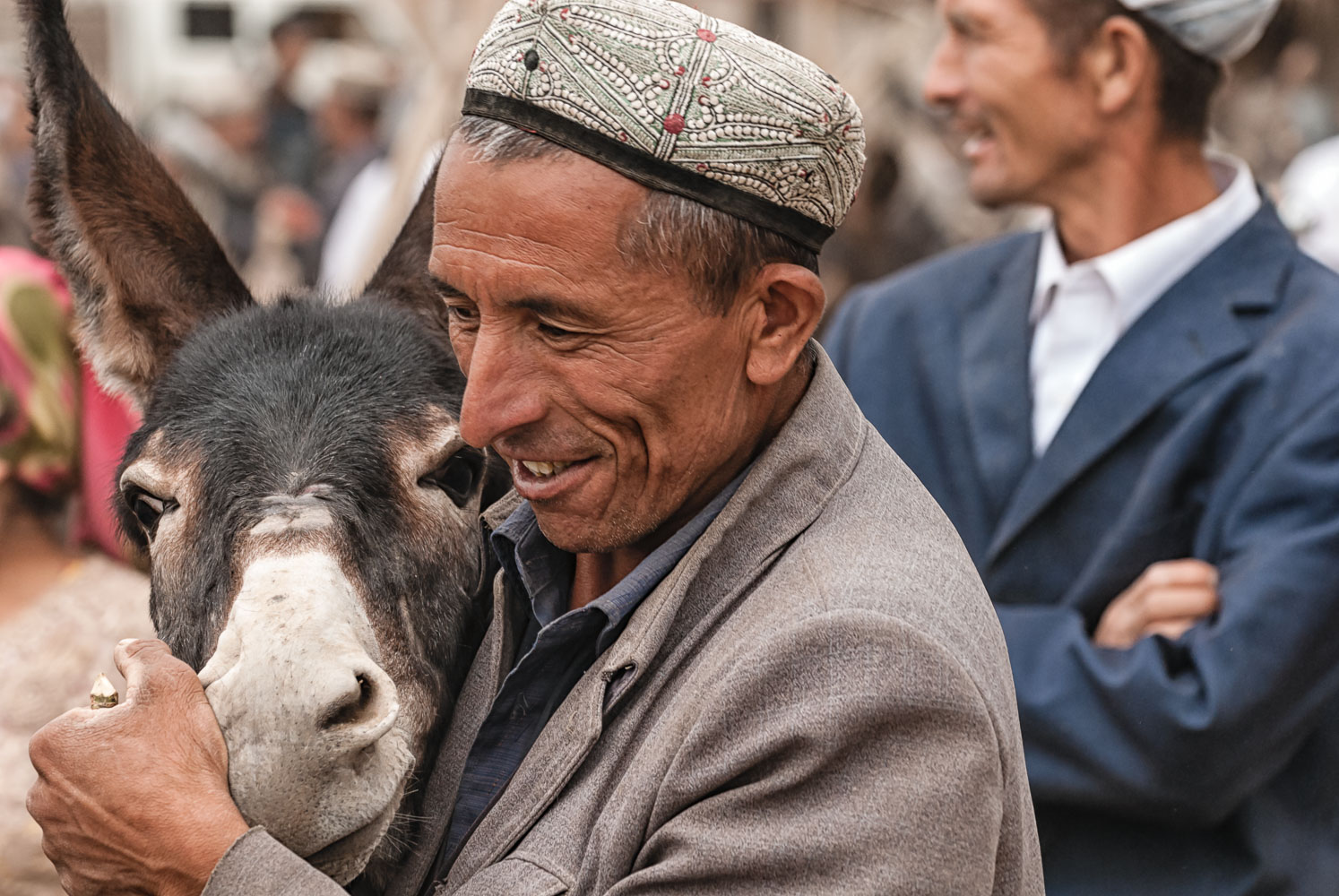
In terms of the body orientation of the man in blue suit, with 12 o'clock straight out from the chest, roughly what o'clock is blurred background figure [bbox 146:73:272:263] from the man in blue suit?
The blurred background figure is roughly at 3 o'clock from the man in blue suit.

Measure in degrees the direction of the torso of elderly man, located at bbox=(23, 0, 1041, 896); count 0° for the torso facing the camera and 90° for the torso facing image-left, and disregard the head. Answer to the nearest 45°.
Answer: approximately 45°

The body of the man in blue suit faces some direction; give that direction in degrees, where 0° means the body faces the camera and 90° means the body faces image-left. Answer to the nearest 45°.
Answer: approximately 45°

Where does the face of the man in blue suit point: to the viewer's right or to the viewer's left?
to the viewer's left

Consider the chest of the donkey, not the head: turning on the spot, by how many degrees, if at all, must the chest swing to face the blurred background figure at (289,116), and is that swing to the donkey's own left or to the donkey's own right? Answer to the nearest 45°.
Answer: approximately 180°

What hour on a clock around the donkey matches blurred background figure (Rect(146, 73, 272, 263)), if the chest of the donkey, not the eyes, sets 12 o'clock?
The blurred background figure is roughly at 6 o'clock from the donkey.

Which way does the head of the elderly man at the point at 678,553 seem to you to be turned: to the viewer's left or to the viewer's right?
to the viewer's left
